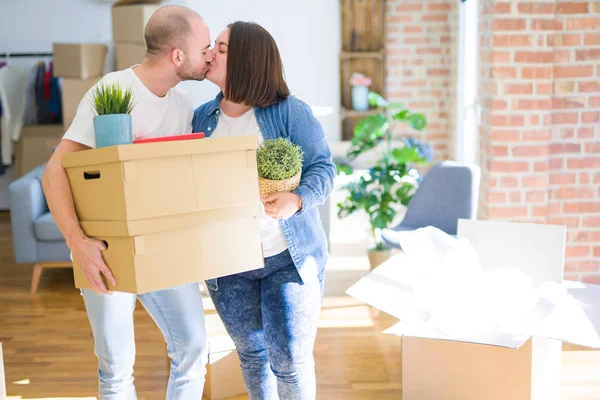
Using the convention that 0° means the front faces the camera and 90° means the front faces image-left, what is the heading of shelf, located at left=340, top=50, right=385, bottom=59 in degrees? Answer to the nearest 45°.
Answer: approximately 0°

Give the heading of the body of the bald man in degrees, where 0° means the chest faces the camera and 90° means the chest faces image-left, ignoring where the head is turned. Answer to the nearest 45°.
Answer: approximately 315°

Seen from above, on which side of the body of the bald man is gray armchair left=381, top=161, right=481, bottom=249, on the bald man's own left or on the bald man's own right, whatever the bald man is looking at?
on the bald man's own left

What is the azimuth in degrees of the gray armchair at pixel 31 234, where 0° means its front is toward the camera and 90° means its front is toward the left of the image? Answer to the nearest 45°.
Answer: approximately 315°

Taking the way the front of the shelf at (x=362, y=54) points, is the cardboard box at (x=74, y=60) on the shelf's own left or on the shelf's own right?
on the shelf's own right

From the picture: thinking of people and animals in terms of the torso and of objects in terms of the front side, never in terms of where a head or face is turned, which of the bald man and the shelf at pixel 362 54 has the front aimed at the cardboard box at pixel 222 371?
the shelf

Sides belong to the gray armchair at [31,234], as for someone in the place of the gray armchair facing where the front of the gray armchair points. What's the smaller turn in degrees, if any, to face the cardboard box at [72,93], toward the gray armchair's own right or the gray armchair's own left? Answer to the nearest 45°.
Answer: approximately 135° to the gray armchair's own left

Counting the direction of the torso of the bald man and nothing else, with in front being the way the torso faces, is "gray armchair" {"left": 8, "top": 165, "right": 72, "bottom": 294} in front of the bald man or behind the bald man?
behind

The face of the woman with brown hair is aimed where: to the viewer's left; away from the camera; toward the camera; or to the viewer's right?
to the viewer's left
